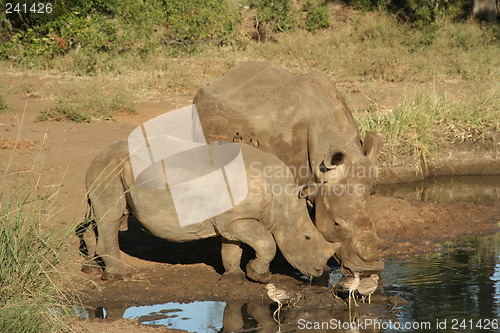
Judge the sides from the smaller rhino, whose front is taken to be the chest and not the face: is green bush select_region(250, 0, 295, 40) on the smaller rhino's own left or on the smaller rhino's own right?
on the smaller rhino's own left

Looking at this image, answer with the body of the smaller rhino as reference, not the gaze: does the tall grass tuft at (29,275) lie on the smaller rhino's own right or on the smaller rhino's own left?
on the smaller rhino's own right

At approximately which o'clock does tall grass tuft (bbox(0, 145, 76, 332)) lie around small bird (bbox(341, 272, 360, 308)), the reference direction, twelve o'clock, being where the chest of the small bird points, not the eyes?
The tall grass tuft is roughly at 5 o'clock from the small bird.

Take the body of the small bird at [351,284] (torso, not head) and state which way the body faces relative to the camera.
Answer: to the viewer's right

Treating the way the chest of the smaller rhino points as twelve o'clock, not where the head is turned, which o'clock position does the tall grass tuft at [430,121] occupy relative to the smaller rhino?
The tall grass tuft is roughly at 10 o'clock from the smaller rhino.

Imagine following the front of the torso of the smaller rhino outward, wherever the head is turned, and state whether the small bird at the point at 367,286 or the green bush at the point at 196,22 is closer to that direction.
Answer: the small bird

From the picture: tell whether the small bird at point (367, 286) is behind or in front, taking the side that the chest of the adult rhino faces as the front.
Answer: in front

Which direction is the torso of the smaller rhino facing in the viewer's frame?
to the viewer's right
